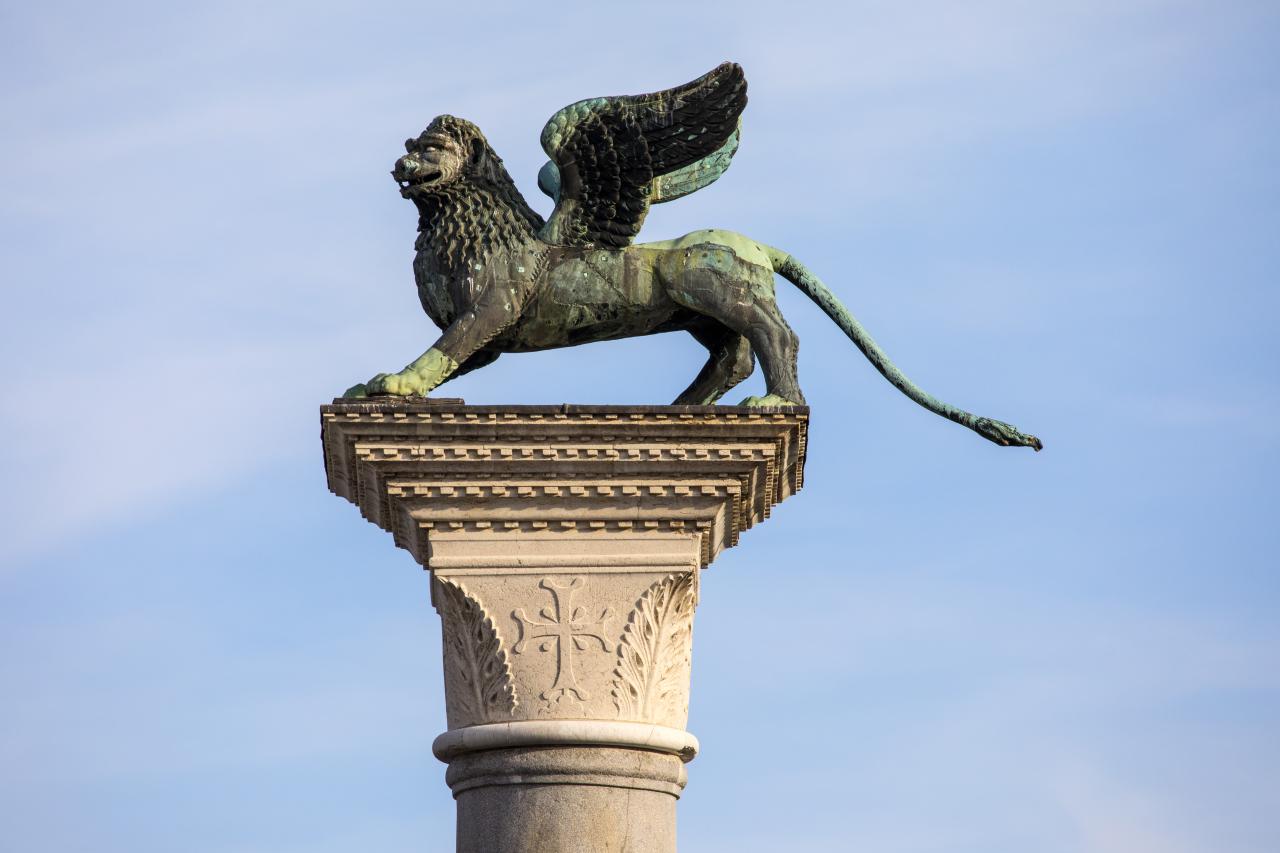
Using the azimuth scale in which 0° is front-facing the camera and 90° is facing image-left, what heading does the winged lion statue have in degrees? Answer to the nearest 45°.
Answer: approximately 90°
